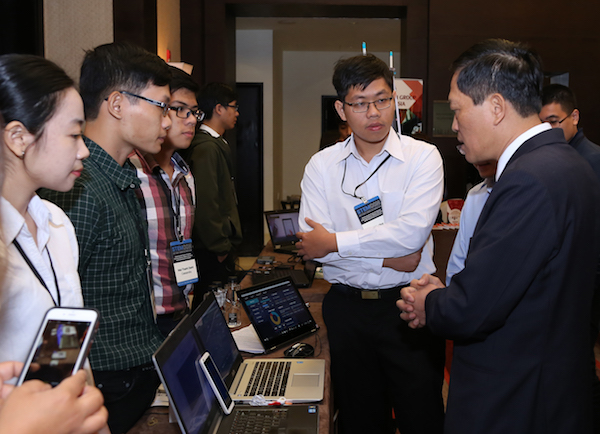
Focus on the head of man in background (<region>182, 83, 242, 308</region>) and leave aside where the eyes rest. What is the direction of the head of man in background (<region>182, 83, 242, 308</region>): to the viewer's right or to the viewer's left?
to the viewer's right

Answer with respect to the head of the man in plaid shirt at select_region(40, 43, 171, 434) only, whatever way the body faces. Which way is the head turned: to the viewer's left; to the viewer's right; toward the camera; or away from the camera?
to the viewer's right

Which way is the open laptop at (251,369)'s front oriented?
to the viewer's right

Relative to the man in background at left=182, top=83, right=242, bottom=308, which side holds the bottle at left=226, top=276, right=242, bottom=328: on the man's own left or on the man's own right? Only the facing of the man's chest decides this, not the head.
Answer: on the man's own right

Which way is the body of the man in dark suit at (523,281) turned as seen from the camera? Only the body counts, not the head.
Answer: to the viewer's left

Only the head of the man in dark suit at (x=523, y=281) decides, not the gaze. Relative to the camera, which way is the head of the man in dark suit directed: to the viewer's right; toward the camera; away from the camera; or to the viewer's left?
to the viewer's left

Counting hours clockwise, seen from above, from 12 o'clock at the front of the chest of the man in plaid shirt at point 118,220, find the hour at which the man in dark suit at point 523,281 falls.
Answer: The man in dark suit is roughly at 1 o'clock from the man in plaid shirt.

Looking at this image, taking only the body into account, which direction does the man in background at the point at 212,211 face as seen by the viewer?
to the viewer's right

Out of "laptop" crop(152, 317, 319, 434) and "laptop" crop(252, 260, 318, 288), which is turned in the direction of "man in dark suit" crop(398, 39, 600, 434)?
"laptop" crop(152, 317, 319, 434)

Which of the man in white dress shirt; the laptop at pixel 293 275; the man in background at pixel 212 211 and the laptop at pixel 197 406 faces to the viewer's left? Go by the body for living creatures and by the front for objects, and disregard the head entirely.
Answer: the laptop at pixel 293 275

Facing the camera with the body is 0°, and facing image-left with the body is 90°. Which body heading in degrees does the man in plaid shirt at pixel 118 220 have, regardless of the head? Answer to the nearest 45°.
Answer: approximately 270°
